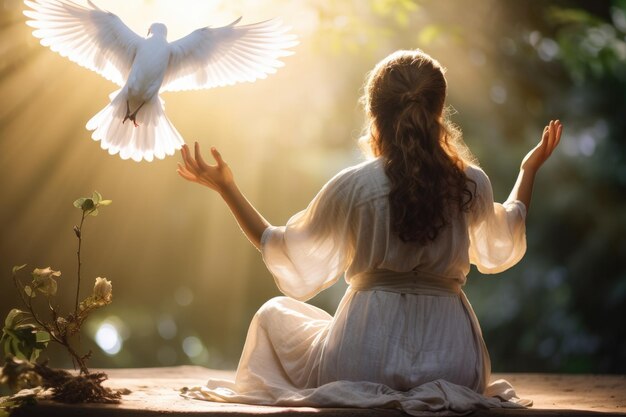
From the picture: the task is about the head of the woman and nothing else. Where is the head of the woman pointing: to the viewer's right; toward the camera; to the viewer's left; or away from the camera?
away from the camera

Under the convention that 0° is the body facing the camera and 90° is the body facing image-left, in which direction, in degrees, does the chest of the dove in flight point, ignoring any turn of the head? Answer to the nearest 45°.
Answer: approximately 0°
